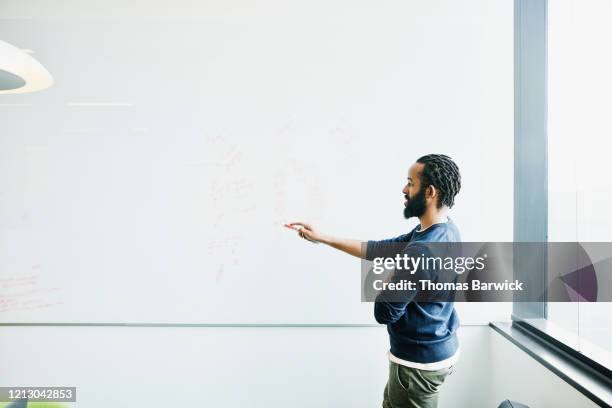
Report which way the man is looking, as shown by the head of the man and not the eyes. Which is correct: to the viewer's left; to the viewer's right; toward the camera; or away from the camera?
to the viewer's left

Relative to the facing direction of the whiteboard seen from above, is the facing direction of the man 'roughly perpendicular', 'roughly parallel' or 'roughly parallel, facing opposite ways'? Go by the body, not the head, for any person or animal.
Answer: roughly perpendicular

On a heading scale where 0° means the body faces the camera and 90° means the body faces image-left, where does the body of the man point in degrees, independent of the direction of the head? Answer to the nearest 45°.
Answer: approximately 90°

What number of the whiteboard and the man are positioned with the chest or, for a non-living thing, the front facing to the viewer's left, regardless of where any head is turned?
1

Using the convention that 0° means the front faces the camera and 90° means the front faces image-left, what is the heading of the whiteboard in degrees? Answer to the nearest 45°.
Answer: approximately 0°
